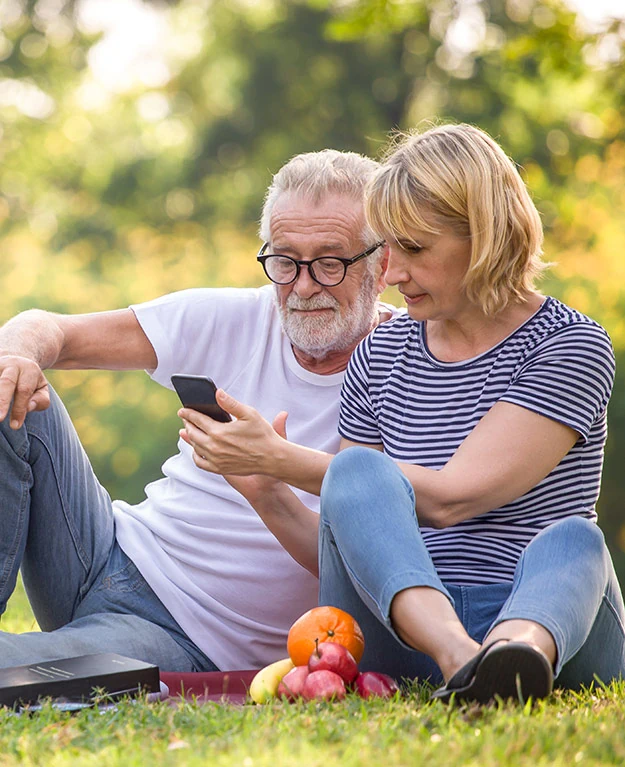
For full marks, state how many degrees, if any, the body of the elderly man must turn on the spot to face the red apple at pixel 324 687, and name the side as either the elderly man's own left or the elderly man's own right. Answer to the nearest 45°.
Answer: approximately 45° to the elderly man's own left

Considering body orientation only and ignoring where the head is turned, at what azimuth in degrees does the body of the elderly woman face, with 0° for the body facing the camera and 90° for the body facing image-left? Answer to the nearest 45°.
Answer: approximately 0°

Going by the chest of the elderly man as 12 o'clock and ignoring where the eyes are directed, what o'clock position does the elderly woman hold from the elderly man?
The elderly woman is roughly at 9 o'clock from the elderly man.

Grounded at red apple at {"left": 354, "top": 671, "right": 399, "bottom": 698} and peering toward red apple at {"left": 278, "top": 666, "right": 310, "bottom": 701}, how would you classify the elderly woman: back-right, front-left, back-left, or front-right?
back-right

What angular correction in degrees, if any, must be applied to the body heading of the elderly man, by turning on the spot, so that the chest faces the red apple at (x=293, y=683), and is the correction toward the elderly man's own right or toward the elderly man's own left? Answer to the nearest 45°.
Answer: approximately 45° to the elderly man's own left
